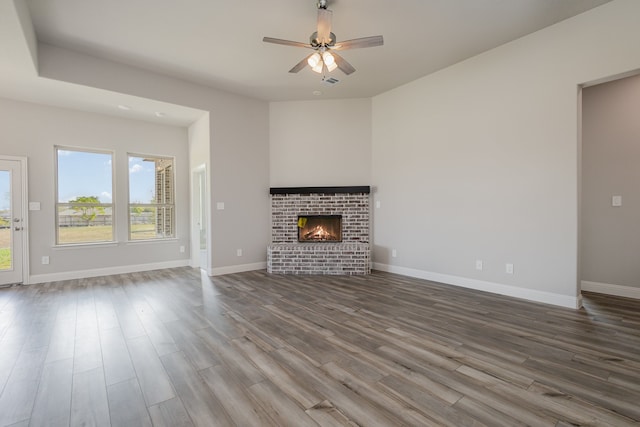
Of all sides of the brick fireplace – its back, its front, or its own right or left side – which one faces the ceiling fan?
front

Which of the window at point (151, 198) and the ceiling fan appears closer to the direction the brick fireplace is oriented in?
the ceiling fan

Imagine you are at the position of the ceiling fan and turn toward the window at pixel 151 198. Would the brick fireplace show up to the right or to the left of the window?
right

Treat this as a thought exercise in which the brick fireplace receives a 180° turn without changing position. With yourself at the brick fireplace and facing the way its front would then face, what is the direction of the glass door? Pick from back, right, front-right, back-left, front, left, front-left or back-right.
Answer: left

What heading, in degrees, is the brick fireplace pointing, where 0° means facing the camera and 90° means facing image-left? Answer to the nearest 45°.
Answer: approximately 0°

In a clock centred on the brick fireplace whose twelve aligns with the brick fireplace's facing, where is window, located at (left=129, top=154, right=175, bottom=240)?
The window is roughly at 3 o'clock from the brick fireplace.
